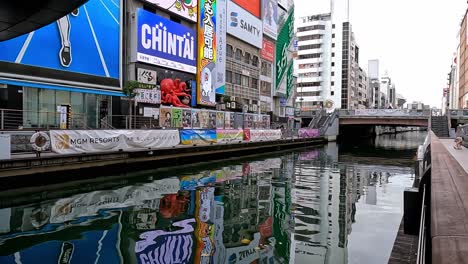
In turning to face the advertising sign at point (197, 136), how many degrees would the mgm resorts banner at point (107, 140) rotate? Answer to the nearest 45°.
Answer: approximately 90° to its left

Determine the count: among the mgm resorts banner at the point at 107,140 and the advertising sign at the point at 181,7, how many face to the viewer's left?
0

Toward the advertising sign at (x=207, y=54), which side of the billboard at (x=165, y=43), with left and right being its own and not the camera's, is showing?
left

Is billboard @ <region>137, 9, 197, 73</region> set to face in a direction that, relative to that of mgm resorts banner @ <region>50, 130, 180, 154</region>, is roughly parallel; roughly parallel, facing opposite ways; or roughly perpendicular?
roughly parallel

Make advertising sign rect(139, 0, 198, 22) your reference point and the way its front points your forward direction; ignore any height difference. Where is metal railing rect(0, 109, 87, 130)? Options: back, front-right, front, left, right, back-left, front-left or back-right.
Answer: right

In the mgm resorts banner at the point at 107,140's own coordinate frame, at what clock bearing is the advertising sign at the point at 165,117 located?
The advertising sign is roughly at 8 o'clock from the mgm resorts banner.

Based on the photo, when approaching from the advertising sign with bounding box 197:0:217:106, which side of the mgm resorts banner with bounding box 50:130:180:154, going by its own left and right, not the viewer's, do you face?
left

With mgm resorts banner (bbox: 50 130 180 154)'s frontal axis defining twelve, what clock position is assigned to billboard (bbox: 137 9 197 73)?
The billboard is roughly at 8 o'clock from the mgm resorts banner.

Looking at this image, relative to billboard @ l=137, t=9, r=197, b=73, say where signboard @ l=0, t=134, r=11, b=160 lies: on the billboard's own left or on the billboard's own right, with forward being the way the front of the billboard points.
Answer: on the billboard's own right

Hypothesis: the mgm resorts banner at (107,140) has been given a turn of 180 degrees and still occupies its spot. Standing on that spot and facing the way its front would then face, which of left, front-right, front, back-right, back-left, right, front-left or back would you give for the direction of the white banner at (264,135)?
right

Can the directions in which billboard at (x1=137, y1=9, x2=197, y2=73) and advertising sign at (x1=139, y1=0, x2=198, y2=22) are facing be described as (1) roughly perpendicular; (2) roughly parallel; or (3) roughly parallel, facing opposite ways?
roughly parallel

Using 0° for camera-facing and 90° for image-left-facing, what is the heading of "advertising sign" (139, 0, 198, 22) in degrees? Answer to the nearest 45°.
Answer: approximately 315°
